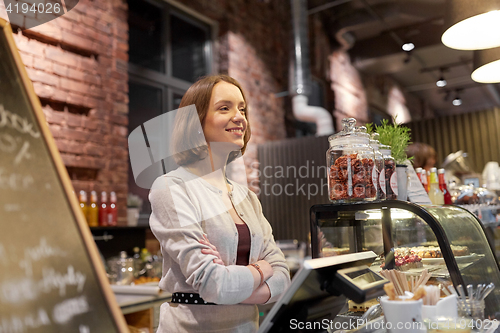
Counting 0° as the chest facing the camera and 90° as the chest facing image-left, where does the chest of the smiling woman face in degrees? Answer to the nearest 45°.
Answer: approximately 315°

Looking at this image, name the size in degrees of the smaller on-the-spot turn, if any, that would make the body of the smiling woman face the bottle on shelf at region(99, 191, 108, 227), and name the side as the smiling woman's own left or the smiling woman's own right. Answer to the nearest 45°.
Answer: approximately 180°

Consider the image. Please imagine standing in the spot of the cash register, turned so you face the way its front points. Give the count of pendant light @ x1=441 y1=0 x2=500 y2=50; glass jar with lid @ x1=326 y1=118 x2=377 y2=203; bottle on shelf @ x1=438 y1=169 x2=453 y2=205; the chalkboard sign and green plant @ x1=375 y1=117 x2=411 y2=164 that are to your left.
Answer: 1

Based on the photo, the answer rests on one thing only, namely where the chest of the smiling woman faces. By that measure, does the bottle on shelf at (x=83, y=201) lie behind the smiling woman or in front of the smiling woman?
behind

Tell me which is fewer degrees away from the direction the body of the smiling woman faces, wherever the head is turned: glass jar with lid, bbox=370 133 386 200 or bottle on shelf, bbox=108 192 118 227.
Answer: the glass jar with lid

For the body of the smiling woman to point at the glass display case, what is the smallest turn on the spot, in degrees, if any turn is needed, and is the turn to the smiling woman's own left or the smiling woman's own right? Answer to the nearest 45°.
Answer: approximately 45° to the smiling woman's own left

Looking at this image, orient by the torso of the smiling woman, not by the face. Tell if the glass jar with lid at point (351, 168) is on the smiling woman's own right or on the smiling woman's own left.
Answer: on the smiling woman's own left

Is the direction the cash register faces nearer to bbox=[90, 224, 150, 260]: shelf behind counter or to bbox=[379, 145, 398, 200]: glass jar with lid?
the shelf behind counter
